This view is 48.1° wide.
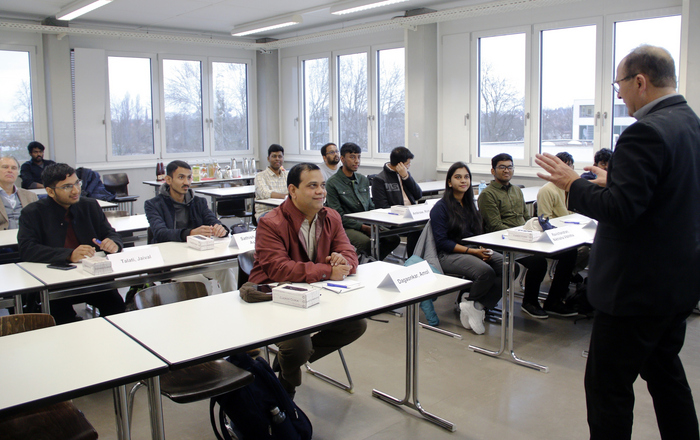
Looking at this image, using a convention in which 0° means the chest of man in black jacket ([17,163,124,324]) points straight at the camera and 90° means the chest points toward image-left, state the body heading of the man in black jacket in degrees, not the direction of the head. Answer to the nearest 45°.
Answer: approximately 315°

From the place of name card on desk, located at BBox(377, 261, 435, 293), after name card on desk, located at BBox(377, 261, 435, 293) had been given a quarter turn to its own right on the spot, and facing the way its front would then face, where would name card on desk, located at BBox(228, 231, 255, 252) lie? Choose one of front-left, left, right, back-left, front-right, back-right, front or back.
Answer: right

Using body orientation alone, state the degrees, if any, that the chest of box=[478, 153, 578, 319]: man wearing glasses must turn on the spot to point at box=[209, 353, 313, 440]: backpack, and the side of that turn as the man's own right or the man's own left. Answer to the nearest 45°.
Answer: approximately 45° to the man's own right

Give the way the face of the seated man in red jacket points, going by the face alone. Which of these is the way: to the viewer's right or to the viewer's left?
to the viewer's right

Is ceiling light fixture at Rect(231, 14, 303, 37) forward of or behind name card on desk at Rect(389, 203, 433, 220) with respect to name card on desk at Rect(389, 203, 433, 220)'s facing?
behind

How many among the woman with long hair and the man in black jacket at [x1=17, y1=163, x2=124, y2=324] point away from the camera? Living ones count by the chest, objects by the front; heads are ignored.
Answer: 0

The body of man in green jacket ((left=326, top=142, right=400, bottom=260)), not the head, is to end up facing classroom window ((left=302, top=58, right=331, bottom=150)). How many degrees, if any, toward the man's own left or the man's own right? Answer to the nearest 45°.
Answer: approximately 135° to the man's own left

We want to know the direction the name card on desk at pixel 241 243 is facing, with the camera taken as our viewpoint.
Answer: facing the viewer and to the right of the viewer

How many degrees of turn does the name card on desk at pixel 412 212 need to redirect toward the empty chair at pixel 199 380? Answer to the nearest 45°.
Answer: approximately 45° to its right

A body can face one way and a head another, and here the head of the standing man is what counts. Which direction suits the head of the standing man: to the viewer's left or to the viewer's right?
to the viewer's left

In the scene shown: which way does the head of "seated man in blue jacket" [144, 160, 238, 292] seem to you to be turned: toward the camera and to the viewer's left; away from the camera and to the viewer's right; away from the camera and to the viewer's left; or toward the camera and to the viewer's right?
toward the camera and to the viewer's right

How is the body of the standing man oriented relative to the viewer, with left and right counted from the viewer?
facing away from the viewer and to the left of the viewer
